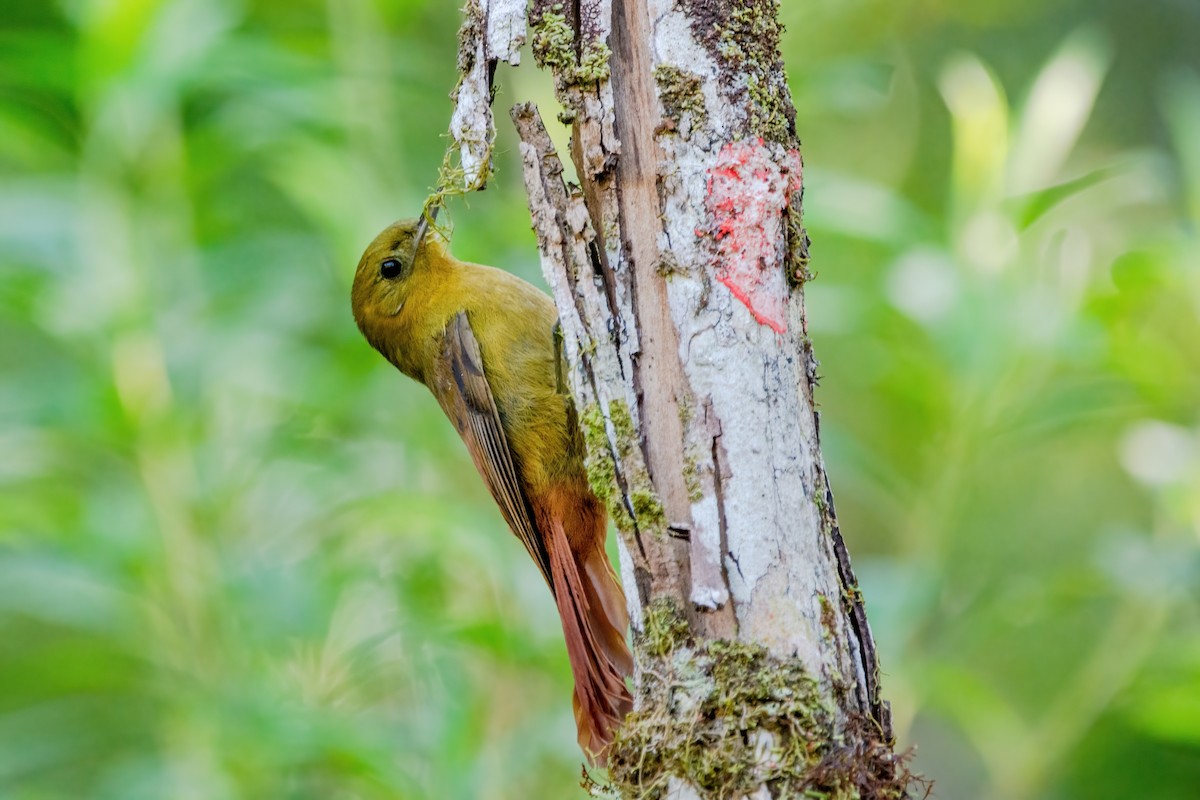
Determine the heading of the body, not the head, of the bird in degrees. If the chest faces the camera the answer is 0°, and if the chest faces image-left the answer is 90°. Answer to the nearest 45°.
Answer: approximately 270°
